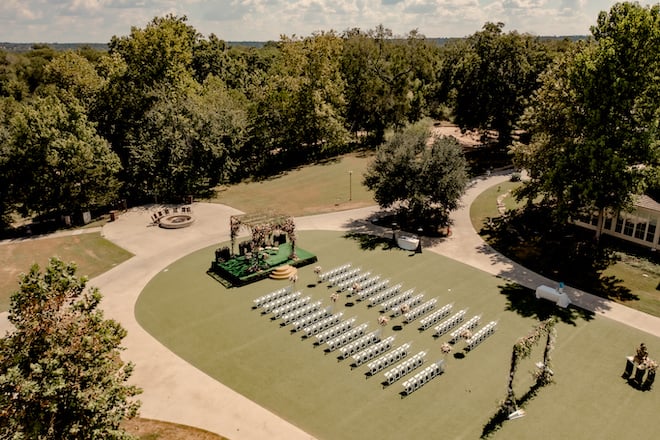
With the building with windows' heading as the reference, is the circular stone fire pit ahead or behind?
ahead

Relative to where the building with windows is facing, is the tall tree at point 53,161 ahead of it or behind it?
ahead

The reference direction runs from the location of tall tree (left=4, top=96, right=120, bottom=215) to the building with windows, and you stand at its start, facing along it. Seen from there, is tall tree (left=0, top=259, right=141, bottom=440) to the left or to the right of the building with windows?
right

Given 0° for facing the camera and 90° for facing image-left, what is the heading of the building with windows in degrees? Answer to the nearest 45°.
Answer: approximately 45°

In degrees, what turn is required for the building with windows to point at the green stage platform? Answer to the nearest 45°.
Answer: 0° — it already faces it

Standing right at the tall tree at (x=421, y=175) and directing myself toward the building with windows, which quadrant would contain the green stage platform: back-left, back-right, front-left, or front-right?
back-right
